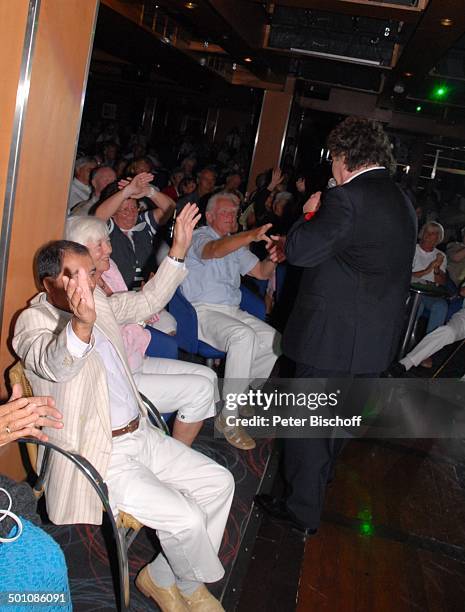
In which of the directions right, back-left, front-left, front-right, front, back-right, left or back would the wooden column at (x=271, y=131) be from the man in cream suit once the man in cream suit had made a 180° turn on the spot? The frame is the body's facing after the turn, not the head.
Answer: front-right

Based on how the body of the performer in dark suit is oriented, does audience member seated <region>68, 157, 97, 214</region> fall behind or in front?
in front

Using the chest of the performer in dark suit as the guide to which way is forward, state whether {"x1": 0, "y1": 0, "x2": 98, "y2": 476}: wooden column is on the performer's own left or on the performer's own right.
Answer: on the performer's own left

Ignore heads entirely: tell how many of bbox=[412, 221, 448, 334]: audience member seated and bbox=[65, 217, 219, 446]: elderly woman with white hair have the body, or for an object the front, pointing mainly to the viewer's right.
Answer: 1

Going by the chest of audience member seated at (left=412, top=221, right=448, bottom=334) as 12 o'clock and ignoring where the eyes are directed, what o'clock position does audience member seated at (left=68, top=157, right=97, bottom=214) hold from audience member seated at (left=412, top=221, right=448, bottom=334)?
audience member seated at (left=68, top=157, right=97, bottom=214) is roughly at 3 o'clock from audience member seated at (left=412, top=221, right=448, bottom=334).

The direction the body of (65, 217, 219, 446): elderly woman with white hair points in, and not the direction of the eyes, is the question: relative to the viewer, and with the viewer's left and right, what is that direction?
facing to the right of the viewer

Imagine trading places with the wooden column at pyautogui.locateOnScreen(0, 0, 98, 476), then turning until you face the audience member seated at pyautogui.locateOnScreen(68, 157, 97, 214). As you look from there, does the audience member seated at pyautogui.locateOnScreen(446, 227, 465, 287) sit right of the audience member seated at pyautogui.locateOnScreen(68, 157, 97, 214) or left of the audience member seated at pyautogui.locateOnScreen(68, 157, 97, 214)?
right

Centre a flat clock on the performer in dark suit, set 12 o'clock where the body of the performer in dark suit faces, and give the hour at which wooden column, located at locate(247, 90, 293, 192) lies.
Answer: The wooden column is roughly at 1 o'clock from the performer in dark suit.

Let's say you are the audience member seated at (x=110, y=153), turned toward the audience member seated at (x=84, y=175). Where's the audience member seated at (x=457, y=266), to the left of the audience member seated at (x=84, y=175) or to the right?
left

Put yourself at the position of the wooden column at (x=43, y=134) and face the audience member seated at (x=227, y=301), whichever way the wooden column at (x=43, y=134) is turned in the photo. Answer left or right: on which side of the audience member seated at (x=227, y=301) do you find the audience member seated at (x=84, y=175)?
left

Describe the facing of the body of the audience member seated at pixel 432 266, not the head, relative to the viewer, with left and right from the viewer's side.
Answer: facing the viewer and to the left of the viewer

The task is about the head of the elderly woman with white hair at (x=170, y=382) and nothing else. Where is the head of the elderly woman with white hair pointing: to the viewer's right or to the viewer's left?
to the viewer's right

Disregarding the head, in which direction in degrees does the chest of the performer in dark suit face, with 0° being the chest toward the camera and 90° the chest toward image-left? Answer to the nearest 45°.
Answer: approximately 135°
